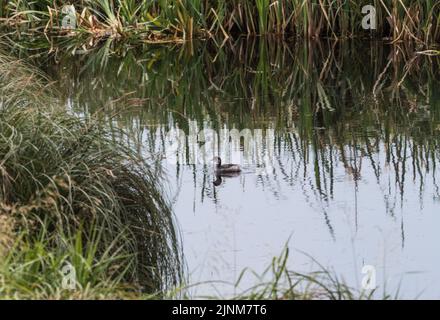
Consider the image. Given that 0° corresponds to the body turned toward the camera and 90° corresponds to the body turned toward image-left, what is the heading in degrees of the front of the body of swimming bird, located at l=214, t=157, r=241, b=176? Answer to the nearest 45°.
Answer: approximately 90°

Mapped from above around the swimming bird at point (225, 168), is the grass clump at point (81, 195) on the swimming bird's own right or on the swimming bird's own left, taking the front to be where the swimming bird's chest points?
on the swimming bird's own left
